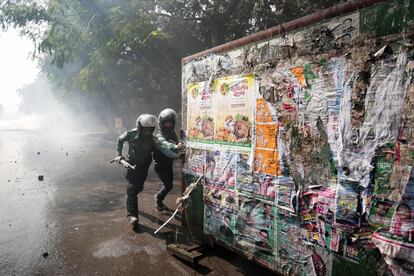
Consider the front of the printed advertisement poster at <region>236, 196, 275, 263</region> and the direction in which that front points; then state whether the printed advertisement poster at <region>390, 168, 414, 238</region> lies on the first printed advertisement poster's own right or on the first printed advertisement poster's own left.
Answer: on the first printed advertisement poster's own left

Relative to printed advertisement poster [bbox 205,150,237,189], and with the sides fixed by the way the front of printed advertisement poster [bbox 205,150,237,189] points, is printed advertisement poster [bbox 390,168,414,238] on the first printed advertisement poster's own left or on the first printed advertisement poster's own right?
on the first printed advertisement poster's own left

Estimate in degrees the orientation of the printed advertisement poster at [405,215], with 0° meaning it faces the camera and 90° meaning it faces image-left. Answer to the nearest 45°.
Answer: approximately 45°

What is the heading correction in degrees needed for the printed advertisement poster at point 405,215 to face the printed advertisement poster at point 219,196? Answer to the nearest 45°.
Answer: approximately 45° to its right

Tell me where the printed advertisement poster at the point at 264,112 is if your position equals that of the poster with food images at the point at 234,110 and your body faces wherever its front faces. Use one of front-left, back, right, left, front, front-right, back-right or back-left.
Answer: left

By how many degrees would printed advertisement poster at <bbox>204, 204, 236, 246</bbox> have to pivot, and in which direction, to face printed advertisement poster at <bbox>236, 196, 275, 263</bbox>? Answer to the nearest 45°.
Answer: approximately 90° to its left

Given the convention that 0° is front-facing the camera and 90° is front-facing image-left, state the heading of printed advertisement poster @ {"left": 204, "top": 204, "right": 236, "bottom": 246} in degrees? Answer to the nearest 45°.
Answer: approximately 45°

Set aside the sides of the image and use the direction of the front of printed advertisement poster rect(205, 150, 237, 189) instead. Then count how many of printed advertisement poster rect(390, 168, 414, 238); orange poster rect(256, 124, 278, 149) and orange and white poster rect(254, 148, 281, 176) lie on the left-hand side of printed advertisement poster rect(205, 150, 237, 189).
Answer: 3

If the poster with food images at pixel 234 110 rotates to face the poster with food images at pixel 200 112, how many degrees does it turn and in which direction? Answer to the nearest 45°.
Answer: approximately 90° to its right

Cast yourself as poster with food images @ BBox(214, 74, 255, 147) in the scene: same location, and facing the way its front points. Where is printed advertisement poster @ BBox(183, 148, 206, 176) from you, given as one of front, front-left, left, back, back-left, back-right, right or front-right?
right

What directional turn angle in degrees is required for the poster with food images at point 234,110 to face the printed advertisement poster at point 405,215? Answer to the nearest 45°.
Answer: approximately 90° to its left
